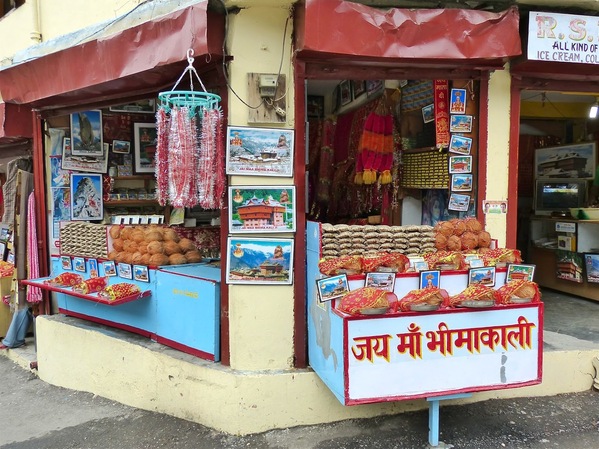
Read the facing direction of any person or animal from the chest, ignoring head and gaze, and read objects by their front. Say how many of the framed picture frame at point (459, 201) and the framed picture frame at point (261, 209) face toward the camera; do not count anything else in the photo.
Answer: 2

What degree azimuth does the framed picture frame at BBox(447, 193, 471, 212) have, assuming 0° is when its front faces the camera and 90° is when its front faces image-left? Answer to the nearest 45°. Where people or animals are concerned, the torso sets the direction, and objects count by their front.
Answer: approximately 0°

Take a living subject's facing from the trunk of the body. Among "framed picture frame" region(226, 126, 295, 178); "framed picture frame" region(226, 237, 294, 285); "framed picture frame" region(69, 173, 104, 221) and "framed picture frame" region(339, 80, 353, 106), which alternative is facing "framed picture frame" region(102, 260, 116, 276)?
"framed picture frame" region(69, 173, 104, 221)

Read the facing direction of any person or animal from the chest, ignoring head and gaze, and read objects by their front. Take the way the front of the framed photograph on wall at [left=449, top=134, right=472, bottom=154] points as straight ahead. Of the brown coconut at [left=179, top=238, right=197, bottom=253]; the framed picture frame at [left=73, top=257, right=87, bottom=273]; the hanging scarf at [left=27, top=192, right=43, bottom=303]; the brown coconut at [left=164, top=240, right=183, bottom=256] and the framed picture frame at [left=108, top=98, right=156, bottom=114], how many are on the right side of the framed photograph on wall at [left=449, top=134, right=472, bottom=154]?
5

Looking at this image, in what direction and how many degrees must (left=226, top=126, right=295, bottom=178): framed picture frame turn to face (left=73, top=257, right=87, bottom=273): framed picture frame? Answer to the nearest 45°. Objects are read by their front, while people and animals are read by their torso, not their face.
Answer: approximately 135° to its right

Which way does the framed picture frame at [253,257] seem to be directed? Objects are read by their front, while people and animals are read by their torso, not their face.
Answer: toward the camera

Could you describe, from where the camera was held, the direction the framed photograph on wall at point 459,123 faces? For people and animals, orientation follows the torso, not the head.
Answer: facing the viewer

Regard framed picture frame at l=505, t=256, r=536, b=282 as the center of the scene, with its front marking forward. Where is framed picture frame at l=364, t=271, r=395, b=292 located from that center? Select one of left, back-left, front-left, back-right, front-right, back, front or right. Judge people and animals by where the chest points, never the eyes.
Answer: front-right

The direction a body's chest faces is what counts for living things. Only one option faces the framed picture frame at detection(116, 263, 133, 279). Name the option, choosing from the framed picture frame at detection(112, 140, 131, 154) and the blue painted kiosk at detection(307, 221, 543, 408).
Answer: the framed picture frame at detection(112, 140, 131, 154)

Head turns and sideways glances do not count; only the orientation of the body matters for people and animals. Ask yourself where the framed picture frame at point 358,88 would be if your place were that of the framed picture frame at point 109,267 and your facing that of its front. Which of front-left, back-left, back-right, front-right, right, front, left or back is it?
left

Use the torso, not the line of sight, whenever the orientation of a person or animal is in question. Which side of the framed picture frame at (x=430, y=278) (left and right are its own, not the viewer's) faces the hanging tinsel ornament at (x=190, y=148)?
right

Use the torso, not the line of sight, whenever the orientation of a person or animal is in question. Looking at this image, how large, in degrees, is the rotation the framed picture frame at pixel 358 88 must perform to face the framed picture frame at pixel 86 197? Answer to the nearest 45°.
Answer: approximately 45° to its right

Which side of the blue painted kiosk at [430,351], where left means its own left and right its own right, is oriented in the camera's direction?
front

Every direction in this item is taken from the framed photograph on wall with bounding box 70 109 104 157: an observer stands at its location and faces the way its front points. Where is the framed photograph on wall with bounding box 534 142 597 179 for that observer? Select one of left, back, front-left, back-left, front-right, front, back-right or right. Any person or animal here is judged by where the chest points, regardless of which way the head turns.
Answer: left

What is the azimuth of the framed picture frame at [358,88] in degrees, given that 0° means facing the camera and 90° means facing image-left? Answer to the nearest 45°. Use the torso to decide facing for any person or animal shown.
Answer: approximately 45°

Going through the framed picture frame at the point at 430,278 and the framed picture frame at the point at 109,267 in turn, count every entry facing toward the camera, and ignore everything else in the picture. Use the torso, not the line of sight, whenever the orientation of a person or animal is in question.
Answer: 2

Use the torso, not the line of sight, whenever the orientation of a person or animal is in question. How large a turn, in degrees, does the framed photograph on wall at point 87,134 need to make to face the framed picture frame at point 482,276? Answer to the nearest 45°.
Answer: approximately 45° to its left
